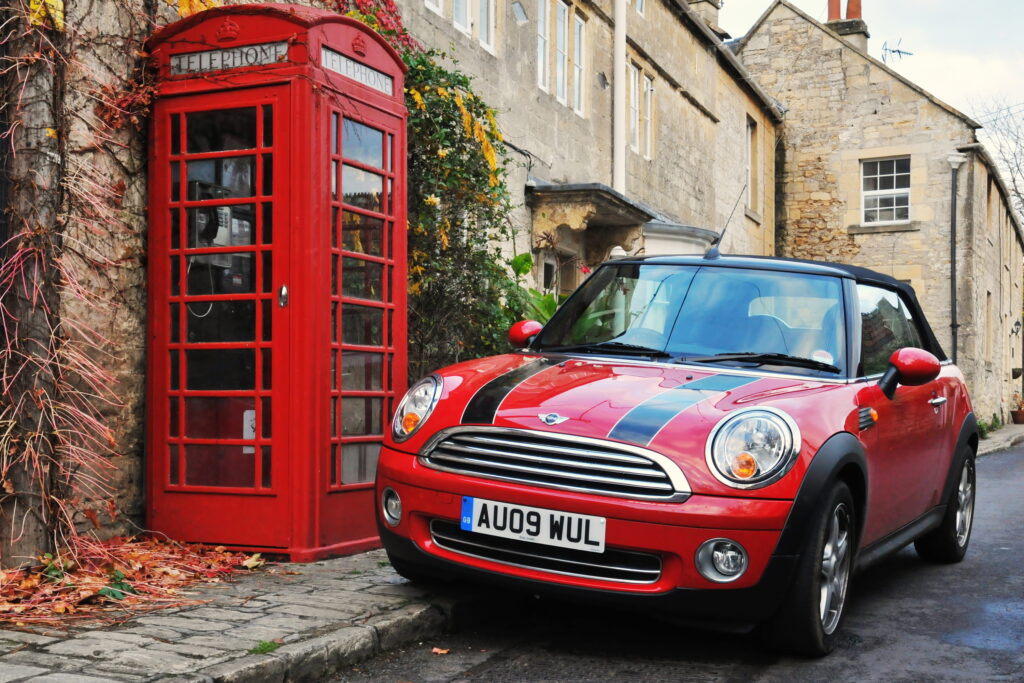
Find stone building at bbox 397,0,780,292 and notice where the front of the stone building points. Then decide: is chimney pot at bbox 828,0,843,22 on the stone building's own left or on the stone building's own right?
on the stone building's own left

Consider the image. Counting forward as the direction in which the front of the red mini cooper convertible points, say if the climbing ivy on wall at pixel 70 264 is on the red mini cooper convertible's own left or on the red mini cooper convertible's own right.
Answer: on the red mini cooper convertible's own right

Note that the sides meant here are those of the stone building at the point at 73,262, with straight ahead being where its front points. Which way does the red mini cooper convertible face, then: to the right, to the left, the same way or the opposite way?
to the right

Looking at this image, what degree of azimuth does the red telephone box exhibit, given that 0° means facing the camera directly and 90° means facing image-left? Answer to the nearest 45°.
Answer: approximately 45°

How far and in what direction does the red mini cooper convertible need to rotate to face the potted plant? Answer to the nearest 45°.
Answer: approximately 135° to its right

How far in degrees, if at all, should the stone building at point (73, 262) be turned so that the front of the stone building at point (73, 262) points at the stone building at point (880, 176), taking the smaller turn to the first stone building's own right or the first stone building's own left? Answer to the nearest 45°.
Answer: approximately 90° to the first stone building's own left

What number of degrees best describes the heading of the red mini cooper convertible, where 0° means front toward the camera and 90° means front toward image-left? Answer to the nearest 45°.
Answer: approximately 45°

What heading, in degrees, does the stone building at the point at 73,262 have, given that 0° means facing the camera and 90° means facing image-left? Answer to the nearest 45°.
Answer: approximately 315°

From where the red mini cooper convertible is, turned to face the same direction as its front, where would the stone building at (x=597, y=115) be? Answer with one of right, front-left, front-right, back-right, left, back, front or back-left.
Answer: back-right

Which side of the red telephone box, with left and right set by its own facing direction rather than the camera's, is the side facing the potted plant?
back

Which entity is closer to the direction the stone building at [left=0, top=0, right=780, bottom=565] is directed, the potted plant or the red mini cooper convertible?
the red mini cooper convertible
